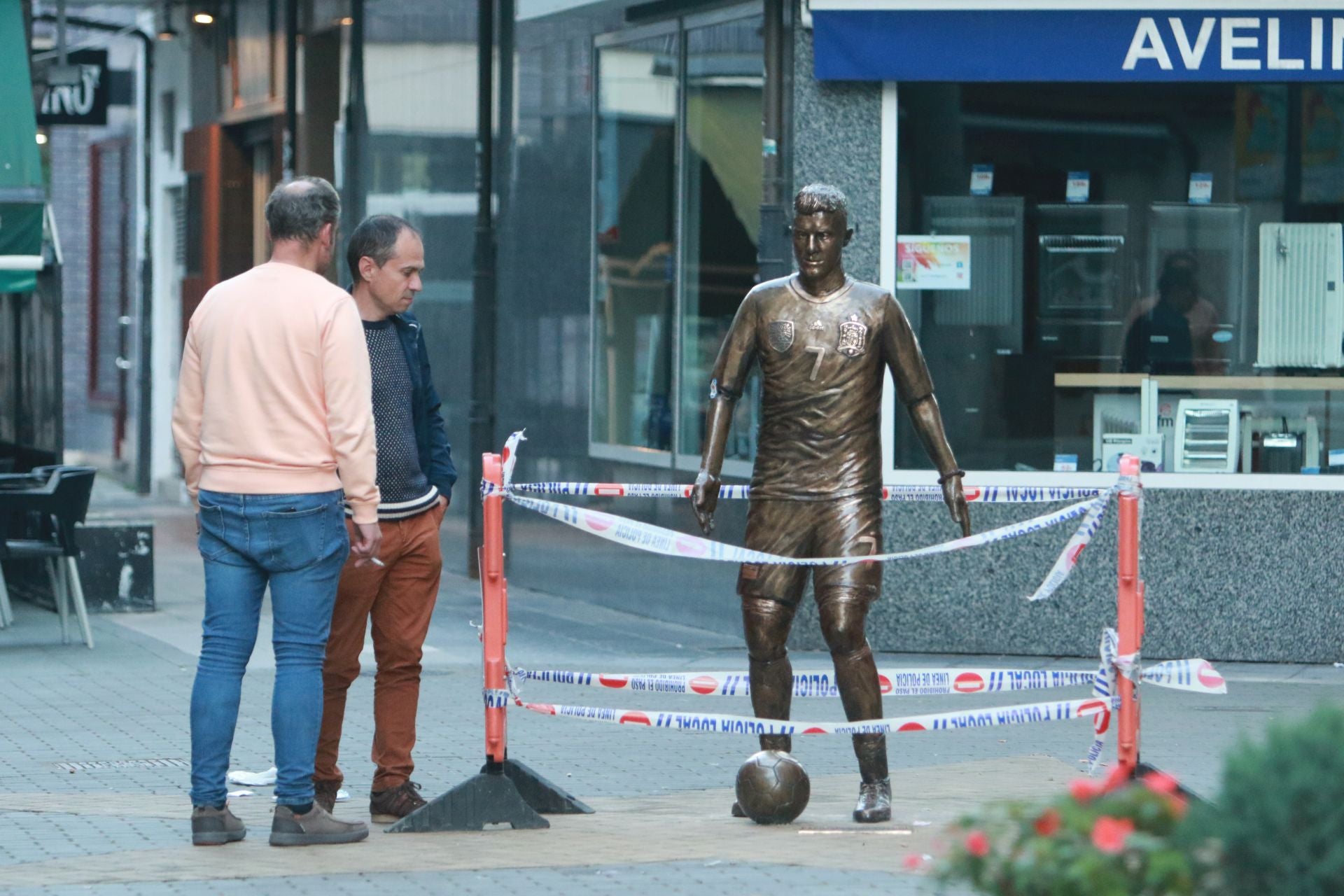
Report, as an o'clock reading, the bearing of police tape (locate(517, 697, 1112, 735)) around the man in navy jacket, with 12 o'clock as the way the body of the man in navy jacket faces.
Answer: The police tape is roughly at 11 o'clock from the man in navy jacket.

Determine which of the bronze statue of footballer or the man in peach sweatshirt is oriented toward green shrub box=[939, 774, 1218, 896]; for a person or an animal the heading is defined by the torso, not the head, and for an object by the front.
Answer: the bronze statue of footballer

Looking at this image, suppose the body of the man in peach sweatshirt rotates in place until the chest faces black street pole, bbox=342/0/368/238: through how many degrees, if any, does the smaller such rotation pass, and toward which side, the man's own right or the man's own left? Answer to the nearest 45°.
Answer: approximately 45° to the man's own left

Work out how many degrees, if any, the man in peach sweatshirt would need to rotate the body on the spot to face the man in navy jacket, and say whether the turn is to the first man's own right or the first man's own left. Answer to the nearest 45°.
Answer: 0° — they already face them

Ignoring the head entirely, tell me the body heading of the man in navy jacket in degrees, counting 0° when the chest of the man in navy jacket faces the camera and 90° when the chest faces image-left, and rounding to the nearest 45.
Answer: approximately 315°

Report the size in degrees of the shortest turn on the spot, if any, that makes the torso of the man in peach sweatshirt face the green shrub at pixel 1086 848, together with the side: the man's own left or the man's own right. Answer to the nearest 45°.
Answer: approximately 135° to the man's own right

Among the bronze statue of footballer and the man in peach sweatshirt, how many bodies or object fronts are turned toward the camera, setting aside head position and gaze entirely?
1

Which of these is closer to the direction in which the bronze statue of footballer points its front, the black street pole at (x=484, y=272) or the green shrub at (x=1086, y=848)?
the green shrub

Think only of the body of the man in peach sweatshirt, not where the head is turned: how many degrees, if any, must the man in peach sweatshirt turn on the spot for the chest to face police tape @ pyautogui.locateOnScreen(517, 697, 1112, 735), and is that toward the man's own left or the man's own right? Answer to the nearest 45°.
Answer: approximately 45° to the man's own right

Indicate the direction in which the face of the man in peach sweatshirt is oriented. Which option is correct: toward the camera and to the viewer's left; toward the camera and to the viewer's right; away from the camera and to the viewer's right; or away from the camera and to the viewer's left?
away from the camera and to the viewer's right

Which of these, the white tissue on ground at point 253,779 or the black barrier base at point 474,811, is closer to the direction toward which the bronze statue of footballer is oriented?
the black barrier base

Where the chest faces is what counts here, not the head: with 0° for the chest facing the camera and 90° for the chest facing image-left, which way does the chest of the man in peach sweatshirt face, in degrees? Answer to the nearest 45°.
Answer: approximately 225°
